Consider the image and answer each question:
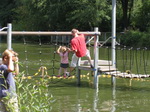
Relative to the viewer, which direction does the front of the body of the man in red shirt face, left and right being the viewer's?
facing away from the viewer and to the left of the viewer

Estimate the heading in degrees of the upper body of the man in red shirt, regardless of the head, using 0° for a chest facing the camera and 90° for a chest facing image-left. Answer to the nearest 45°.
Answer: approximately 135°
